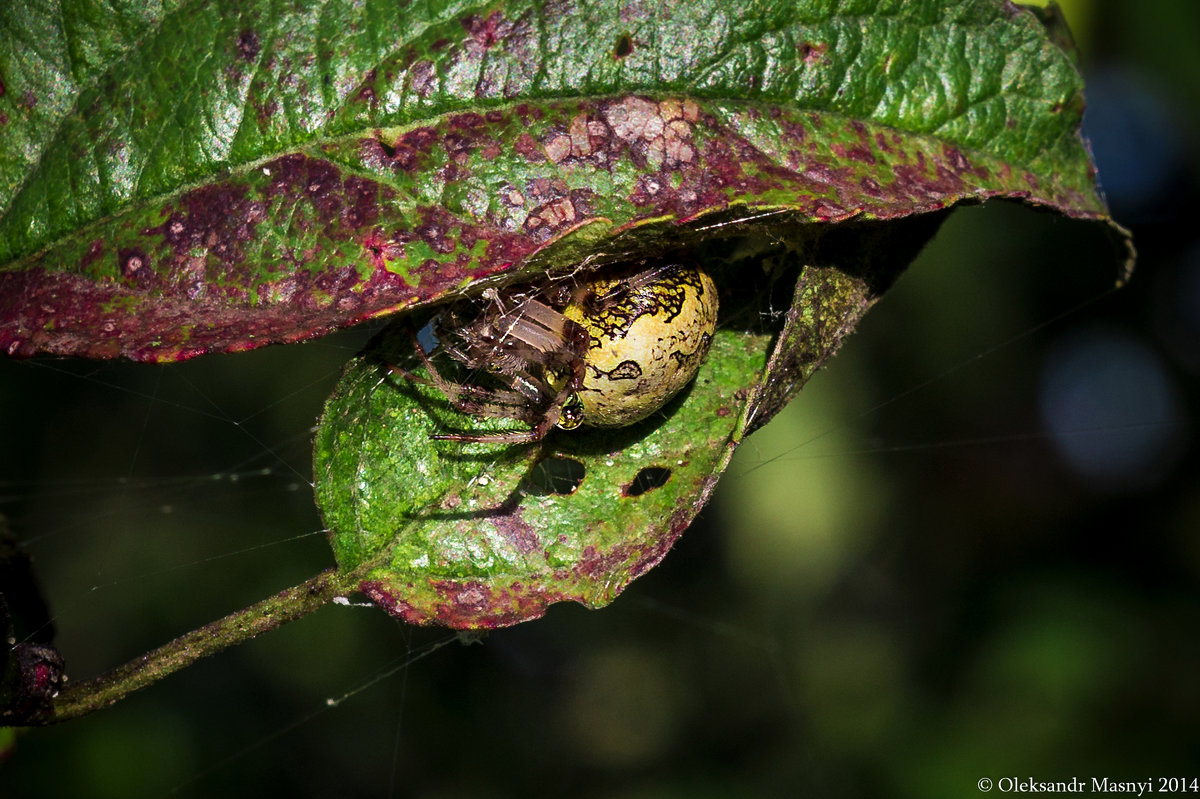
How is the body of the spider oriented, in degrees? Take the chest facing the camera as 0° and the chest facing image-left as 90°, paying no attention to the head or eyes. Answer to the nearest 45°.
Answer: approximately 90°
